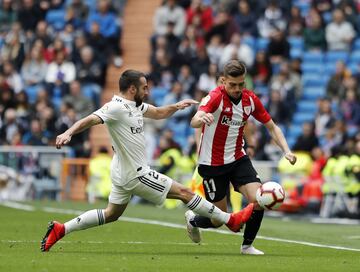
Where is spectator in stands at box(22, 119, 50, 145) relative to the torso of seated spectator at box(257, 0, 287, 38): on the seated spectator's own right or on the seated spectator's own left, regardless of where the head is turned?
on the seated spectator's own right

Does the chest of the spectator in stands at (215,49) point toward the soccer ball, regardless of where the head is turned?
yes

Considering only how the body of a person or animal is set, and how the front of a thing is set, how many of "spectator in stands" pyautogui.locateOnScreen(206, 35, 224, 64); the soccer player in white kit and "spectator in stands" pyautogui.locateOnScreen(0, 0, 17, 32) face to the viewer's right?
1

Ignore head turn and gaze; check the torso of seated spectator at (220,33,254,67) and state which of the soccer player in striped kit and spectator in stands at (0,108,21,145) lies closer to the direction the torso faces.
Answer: the soccer player in striped kit

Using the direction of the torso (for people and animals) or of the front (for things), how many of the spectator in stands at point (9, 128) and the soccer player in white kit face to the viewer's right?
1

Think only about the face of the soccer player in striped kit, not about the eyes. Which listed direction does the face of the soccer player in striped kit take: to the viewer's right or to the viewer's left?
to the viewer's right

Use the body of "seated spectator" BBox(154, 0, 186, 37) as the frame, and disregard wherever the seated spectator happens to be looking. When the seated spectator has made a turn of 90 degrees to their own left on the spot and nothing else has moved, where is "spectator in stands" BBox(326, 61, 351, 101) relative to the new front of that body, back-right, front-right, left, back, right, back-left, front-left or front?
front-right

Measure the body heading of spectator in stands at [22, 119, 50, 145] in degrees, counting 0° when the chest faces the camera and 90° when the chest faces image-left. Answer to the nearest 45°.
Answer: approximately 0°

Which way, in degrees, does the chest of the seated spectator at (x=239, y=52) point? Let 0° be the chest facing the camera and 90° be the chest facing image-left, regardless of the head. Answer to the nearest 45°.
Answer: approximately 0°
